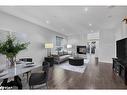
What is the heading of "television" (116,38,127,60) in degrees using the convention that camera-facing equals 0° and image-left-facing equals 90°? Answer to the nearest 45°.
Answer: approximately 45°

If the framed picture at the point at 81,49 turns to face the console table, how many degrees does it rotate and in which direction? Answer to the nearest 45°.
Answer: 0° — it already faces it

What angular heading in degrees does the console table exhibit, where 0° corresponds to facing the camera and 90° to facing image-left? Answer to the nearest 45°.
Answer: approximately 45°

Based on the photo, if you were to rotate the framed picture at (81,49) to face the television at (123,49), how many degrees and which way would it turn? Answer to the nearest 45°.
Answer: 0° — it already faces it
